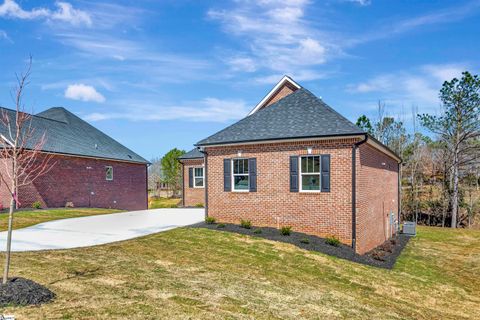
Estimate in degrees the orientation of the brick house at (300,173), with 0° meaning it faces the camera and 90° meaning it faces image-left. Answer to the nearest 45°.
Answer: approximately 45°

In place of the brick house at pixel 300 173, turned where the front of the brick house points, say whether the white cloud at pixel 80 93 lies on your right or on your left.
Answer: on your right

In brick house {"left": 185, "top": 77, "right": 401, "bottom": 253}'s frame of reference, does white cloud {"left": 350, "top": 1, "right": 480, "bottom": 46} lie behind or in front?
behind

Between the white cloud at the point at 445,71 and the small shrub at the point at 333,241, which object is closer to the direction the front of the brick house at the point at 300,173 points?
the small shrub

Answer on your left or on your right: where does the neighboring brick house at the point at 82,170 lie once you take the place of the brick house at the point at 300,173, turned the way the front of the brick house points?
on your right
